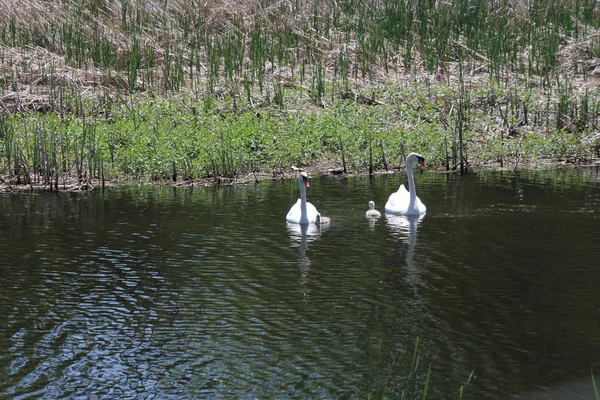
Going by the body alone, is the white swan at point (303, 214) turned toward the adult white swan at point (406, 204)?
no

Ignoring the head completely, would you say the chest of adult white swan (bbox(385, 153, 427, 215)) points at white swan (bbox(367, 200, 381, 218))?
no

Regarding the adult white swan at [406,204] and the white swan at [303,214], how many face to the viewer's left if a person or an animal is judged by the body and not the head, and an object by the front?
0

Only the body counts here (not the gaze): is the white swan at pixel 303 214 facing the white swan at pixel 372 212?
no
